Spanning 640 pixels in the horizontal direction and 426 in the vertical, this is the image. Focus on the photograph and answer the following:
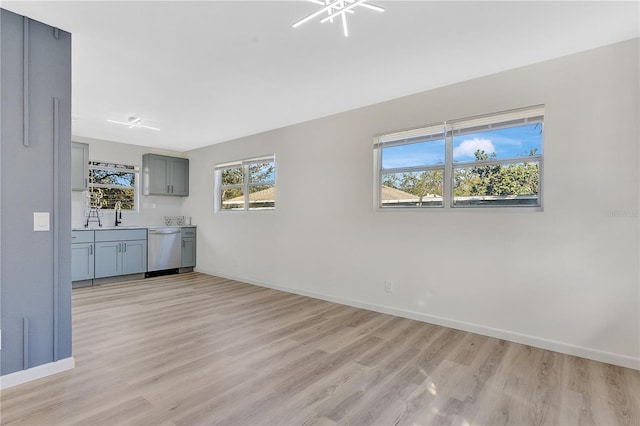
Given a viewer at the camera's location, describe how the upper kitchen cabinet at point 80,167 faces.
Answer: facing the viewer

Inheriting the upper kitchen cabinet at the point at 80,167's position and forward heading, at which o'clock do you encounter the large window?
The large window is roughly at 11 o'clock from the upper kitchen cabinet.

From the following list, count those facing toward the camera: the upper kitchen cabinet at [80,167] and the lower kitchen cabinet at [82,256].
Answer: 2

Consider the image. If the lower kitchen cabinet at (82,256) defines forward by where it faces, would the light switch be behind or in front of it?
in front

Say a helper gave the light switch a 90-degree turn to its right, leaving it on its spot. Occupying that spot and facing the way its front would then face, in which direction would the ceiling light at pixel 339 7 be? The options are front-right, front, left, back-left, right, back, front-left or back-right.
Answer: back-left

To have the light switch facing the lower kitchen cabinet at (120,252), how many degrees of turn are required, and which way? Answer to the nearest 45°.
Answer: approximately 180°

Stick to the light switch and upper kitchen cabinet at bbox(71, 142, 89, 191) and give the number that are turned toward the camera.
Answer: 2

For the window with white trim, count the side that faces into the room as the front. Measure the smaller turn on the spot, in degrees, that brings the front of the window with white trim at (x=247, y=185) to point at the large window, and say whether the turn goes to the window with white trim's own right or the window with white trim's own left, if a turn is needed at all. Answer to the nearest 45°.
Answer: approximately 90° to the window with white trim's own left

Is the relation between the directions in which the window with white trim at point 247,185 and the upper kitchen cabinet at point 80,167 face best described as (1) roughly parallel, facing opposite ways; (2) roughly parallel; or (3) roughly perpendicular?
roughly perpendicular

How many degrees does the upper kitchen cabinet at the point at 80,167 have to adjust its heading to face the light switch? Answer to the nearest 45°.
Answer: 0° — it already faces it

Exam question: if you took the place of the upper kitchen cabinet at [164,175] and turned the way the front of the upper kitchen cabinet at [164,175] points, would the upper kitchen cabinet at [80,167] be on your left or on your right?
on your right

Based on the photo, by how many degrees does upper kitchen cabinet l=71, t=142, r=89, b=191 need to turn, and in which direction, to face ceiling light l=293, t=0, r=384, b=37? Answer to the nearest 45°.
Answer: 0° — it already faces it

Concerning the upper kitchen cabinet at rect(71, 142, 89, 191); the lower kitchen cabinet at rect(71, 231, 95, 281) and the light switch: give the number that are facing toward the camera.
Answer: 3
